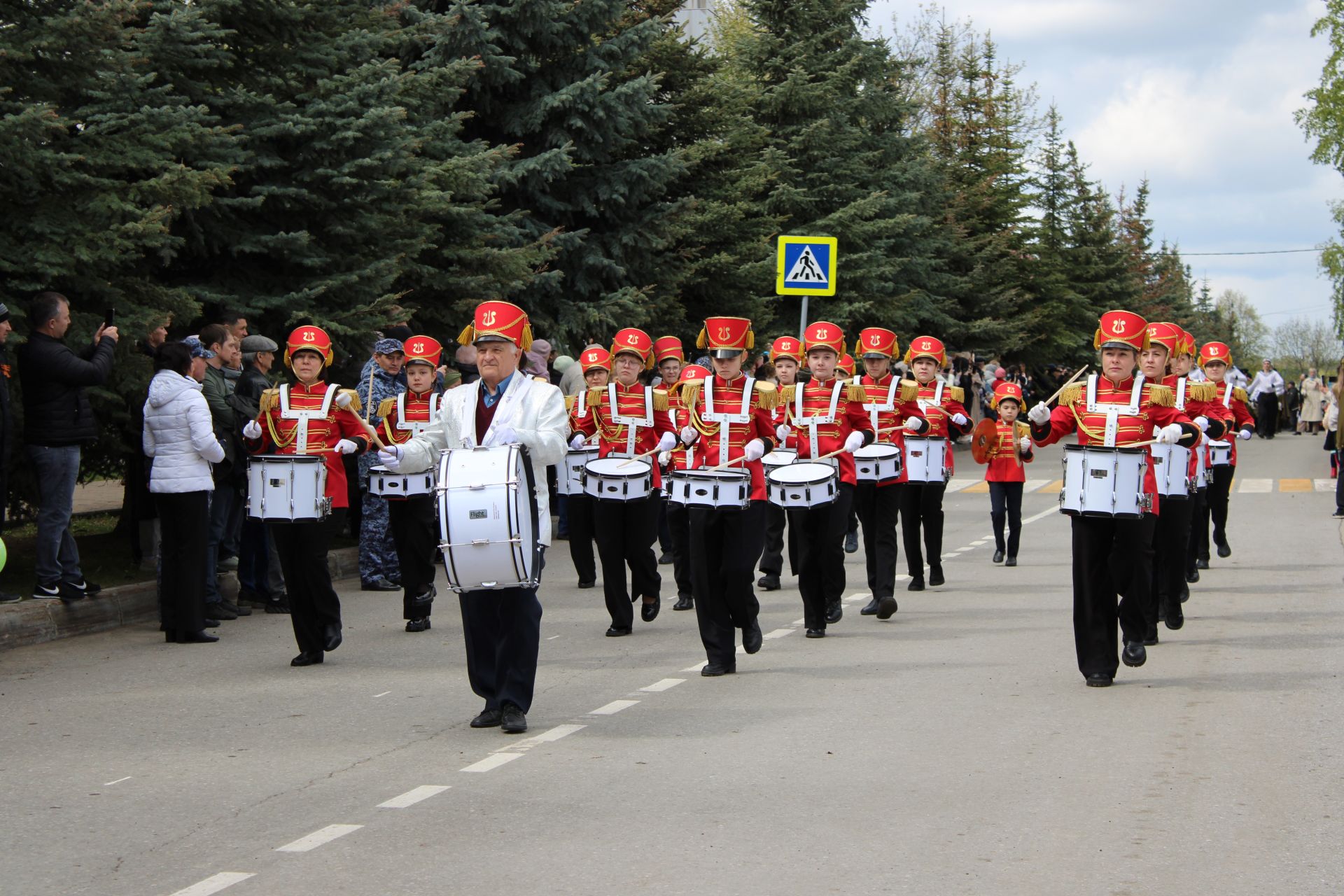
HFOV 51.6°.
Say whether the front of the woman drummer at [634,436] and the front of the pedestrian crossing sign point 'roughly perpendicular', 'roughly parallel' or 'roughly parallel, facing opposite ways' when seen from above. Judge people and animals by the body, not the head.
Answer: roughly parallel

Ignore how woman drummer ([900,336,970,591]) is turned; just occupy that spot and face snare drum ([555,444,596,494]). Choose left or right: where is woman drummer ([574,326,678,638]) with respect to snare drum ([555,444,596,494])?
left

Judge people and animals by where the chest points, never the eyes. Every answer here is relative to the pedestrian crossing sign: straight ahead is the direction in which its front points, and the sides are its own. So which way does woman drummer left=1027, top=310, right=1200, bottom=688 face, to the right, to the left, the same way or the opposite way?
the same way

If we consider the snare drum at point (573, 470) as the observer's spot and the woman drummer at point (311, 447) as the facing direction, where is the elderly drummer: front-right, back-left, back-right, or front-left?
front-left

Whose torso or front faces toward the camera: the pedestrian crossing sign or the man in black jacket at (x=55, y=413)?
the pedestrian crossing sign

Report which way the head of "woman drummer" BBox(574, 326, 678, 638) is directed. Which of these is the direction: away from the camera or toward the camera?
toward the camera

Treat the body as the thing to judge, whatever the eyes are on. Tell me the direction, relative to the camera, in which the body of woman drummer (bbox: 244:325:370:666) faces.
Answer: toward the camera

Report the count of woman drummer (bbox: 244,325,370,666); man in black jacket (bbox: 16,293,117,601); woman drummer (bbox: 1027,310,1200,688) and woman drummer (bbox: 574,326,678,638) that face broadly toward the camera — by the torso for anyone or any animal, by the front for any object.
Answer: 3

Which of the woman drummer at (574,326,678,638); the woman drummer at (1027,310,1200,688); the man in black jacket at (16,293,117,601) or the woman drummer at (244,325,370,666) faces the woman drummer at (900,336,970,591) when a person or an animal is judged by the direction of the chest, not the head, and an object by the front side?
the man in black jacket

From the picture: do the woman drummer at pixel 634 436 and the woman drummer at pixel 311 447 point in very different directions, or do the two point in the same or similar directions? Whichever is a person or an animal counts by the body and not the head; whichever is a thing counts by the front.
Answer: same or similar directions

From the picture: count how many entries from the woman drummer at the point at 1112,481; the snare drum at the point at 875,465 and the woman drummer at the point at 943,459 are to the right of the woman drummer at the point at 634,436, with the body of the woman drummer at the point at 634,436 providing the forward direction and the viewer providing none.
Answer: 0

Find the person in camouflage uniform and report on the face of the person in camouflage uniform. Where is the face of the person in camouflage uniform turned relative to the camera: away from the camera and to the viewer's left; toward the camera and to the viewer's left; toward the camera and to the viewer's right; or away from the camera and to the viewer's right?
toward the camera and to the viewer's right

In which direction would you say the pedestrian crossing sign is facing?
toward the camera

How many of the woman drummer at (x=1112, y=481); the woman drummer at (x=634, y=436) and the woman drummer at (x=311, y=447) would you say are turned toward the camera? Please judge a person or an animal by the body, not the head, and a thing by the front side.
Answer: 3

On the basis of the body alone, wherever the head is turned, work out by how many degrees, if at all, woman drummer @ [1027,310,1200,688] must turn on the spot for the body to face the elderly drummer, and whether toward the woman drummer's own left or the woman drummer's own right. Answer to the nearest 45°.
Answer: approximately 45° to the woman drummer's own right

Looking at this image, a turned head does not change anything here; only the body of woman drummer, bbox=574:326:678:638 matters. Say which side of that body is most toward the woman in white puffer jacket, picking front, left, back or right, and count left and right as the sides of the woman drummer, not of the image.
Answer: right

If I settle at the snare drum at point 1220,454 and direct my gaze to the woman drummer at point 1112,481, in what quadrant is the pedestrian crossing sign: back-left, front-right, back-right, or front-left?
back-right

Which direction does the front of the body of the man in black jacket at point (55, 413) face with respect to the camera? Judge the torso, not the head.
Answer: to the viewer's right

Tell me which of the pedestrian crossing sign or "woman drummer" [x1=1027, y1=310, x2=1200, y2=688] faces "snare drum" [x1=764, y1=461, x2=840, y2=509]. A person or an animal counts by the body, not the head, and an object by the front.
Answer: the pedestrian crossing sign

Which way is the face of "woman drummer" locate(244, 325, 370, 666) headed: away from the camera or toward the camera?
toward the camera

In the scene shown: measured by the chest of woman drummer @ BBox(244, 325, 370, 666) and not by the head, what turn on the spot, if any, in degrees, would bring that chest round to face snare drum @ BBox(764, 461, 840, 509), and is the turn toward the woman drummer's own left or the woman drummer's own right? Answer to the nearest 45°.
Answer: approximately 90° to the woman drummer's own left

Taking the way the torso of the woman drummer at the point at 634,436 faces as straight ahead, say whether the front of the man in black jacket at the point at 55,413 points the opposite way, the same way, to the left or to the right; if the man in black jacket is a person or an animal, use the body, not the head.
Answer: to the left
